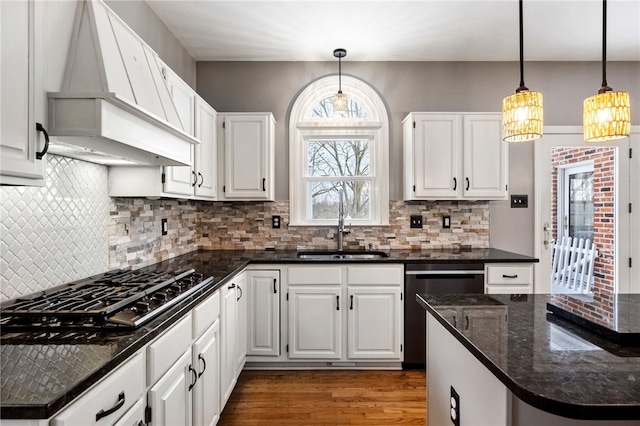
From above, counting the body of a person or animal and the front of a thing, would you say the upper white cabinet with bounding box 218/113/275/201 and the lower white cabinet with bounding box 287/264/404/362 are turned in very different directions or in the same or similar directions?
same or similar directions

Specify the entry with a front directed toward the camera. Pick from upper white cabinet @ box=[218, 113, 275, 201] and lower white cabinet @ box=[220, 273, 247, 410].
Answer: the upper white cabinet

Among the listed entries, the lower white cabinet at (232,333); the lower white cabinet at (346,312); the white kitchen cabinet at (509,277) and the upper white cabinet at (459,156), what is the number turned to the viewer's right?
1

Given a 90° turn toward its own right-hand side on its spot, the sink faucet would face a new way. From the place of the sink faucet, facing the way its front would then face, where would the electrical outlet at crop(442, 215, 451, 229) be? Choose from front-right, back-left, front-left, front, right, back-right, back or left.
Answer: back

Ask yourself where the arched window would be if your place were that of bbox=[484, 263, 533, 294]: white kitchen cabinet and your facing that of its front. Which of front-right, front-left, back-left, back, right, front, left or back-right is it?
right

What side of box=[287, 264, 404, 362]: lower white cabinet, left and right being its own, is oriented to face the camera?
front

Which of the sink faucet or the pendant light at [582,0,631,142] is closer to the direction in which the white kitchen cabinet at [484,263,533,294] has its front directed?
the pendant light

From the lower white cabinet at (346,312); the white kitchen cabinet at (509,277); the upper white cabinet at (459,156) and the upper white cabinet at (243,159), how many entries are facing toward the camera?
4

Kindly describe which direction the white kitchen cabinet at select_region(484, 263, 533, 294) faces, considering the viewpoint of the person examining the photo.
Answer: facing the viewer

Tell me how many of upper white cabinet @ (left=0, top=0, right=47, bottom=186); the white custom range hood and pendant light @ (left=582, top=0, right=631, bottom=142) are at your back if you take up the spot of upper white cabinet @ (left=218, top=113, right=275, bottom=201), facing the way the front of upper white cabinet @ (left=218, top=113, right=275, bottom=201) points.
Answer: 0

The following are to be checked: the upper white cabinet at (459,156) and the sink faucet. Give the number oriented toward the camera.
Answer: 2

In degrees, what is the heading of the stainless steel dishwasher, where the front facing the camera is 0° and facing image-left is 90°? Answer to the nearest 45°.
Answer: approximately 0°

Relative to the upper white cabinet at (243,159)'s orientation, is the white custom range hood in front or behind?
in front

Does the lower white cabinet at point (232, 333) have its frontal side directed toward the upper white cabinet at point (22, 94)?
no

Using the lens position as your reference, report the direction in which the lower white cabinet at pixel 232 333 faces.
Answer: facing to the right of the viewer

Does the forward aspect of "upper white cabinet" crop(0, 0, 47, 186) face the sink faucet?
no

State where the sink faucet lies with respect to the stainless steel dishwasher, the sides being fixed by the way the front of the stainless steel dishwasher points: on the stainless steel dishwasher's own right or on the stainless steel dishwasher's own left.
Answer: on the stainless steel dishwasher's own right

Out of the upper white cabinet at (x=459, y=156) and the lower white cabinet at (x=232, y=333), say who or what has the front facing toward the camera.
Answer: the upper white cabinet
